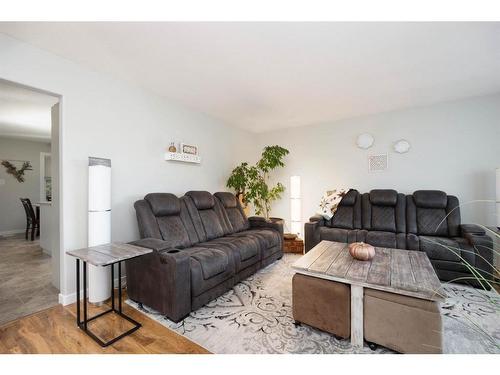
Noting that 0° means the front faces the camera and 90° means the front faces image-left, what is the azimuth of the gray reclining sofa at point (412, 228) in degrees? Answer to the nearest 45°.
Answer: approximately 0°

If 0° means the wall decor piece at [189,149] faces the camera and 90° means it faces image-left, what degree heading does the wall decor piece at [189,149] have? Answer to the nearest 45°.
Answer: approximately 315°

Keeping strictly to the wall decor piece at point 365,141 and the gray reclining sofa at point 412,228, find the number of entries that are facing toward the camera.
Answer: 2

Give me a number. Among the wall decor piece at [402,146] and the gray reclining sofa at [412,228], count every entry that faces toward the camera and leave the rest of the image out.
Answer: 2

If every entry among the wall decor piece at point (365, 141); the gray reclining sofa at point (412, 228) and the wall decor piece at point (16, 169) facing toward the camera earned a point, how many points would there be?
3

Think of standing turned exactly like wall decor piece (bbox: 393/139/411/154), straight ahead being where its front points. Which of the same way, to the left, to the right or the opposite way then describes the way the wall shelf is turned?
to the left

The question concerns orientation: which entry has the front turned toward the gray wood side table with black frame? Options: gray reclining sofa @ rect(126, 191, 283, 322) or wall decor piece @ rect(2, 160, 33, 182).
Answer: the wall decor piece

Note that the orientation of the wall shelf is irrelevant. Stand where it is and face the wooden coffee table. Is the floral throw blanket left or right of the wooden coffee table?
left

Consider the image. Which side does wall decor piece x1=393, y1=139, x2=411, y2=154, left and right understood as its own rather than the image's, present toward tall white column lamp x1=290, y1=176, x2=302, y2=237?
right

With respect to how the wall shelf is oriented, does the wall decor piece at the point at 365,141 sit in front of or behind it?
in front

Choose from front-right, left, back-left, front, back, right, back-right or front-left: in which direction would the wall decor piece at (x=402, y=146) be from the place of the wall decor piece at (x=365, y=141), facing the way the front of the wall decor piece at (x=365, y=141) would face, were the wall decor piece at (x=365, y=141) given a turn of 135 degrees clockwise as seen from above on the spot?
back-right

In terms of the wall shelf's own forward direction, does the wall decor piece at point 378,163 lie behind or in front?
in front

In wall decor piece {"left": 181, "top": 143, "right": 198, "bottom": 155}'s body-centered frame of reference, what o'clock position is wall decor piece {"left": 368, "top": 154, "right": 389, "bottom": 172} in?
wall decor piece {"left": 368, "top": 154, "right": 389, "bottom": 172} is roughly at 11 o'clock from wall decor piece {"left": 181, "top": 143, "right": 198, "bottom": 155}.

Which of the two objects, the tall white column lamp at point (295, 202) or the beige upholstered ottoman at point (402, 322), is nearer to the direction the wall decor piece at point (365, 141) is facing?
the beige upholstered ottoman

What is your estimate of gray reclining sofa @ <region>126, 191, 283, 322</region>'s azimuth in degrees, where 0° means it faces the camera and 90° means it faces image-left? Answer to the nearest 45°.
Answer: approximately 315°

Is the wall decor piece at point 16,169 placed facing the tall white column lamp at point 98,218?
yes

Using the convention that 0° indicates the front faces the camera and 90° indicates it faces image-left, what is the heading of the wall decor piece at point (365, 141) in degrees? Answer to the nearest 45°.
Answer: approximately 0°
